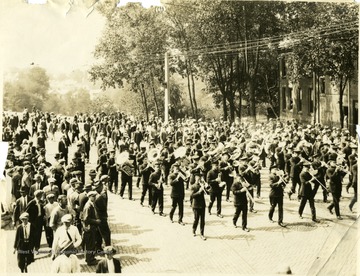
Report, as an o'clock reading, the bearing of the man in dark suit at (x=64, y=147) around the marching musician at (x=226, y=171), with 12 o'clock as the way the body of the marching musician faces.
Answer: The man in dark suit is roughly at 4 o'clock from the marching musician.

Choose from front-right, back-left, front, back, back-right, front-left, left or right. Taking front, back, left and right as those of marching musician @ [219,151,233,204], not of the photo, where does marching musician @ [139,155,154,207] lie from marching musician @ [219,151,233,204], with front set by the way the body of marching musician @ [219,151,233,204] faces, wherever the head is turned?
back-right

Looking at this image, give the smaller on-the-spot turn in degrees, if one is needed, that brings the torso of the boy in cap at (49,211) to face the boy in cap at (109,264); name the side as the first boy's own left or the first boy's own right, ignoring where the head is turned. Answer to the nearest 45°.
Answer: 0° — they already face them

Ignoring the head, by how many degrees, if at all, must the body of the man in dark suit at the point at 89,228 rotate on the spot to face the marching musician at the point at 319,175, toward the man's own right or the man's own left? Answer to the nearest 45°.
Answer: approximately 45° to the man's own left
